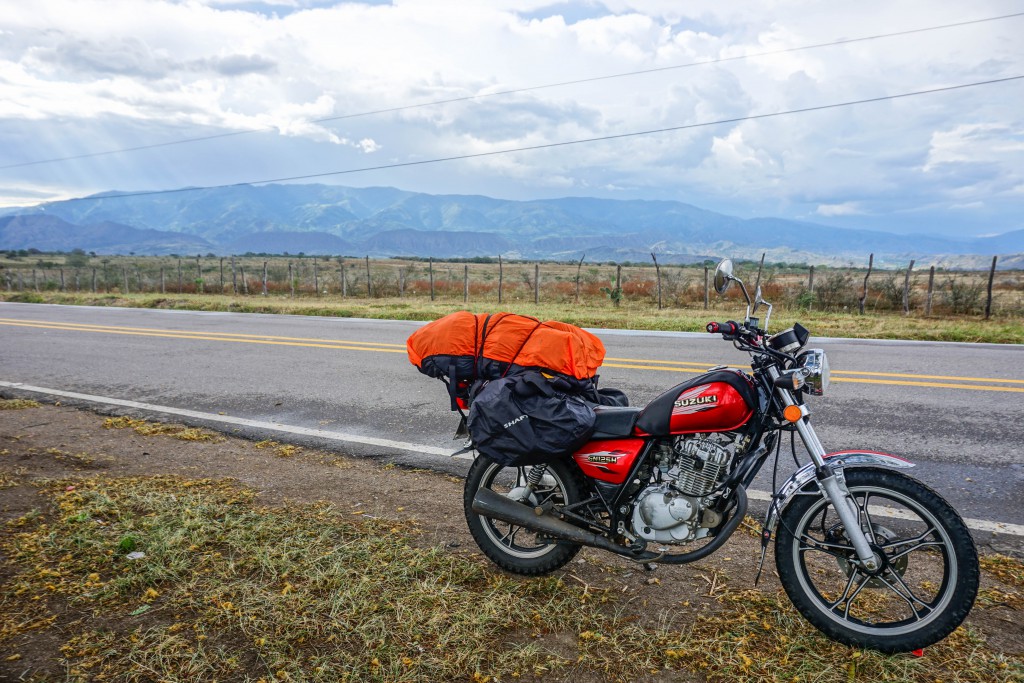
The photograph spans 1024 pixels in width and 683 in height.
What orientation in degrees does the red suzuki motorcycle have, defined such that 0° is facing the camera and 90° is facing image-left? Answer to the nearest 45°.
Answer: approximately 315°
